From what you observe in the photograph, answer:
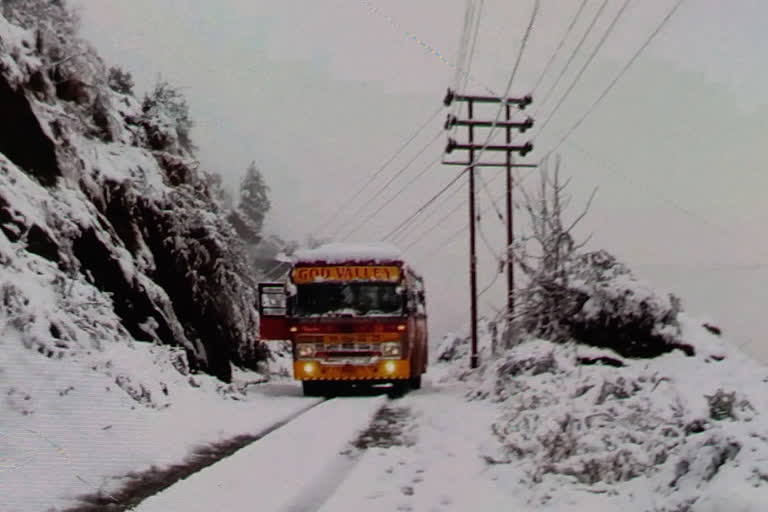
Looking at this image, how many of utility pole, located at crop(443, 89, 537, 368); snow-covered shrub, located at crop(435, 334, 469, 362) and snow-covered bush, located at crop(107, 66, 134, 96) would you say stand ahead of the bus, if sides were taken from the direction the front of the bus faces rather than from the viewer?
0

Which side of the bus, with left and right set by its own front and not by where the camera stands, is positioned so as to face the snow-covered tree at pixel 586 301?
left

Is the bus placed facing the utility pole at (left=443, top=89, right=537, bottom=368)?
no

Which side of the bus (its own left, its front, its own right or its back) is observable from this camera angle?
front

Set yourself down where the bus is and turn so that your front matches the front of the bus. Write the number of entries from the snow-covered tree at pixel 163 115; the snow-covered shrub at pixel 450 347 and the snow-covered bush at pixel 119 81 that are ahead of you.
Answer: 0

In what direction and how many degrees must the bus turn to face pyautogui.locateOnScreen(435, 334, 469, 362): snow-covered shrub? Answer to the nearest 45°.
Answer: approximately 180°

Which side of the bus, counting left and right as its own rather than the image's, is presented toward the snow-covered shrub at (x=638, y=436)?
front

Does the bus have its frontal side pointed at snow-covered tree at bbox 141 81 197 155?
no

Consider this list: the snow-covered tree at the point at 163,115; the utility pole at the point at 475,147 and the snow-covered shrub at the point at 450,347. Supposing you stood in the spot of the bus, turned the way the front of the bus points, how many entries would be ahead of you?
0

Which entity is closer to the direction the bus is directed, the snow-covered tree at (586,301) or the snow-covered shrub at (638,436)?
the snow-covered shrub
